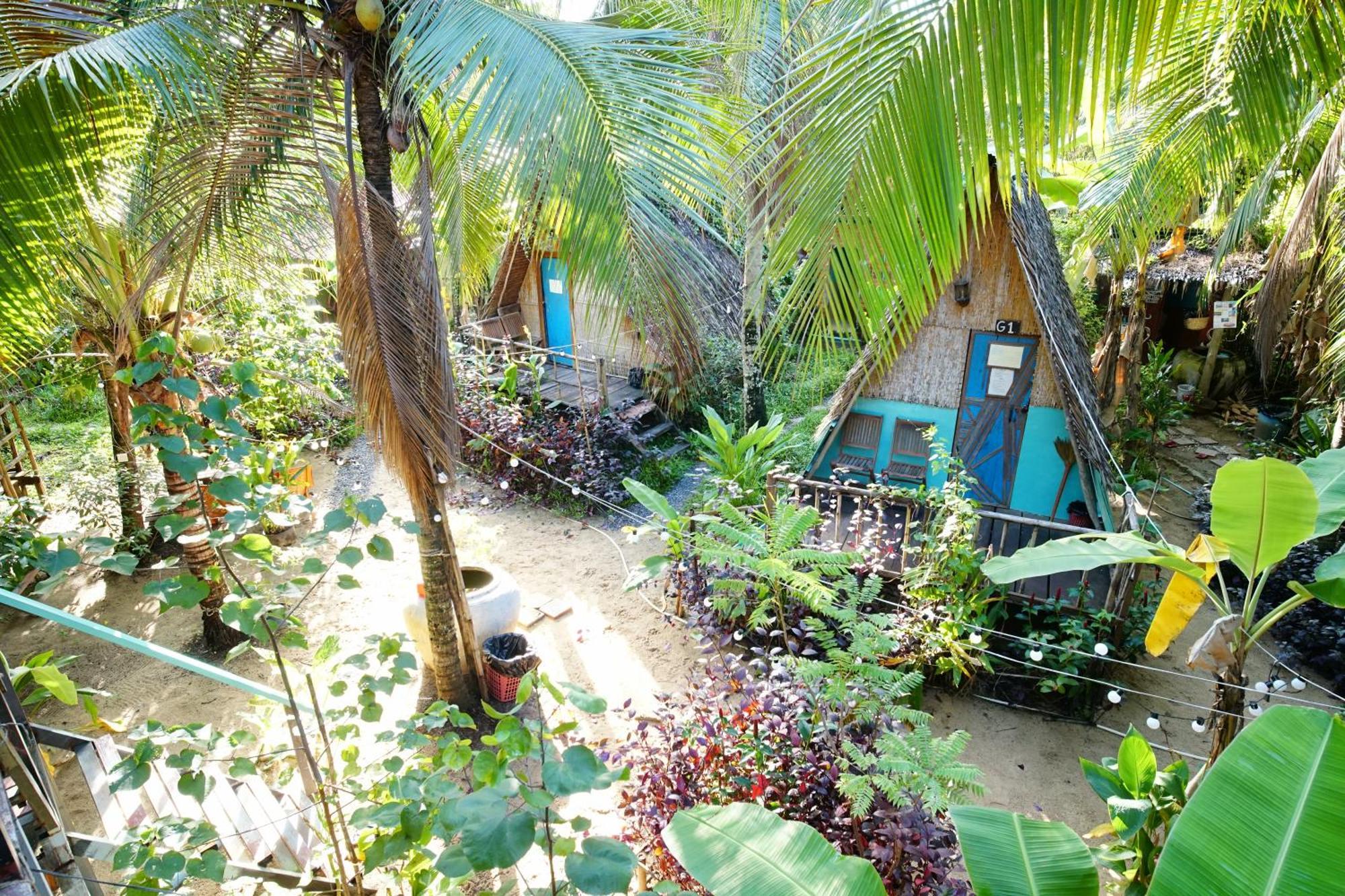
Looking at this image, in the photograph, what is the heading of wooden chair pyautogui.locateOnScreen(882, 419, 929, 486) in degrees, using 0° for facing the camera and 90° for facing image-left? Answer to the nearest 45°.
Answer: approximately 0°

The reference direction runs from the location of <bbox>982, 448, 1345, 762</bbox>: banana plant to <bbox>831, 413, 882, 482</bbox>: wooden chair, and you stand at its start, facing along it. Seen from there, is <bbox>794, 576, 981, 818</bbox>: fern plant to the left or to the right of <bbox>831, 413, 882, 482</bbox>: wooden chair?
left

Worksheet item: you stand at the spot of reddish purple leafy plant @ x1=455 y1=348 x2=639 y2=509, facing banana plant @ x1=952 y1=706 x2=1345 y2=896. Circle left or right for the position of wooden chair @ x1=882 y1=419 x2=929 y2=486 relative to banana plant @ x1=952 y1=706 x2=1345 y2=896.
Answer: left

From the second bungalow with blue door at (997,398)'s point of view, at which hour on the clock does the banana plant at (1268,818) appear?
The banana plant is roughly at 12 o'clock from the second bungalow with blue door.

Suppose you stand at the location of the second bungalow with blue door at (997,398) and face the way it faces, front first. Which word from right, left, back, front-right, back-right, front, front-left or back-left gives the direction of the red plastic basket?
front-right

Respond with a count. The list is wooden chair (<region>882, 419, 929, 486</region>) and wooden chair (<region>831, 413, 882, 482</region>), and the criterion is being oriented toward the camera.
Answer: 2

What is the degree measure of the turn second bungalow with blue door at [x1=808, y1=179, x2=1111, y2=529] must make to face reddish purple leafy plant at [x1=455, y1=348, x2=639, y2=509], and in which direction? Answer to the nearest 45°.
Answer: approximately 90° to its right

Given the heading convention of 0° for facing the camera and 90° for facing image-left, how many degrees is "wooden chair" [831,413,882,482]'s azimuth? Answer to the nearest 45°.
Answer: approximately 0°

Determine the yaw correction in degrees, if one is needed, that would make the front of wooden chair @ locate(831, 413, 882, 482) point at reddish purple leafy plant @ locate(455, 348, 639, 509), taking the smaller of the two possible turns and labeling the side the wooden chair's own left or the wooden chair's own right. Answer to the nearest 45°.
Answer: approximately 90° to the wooden chair's own right

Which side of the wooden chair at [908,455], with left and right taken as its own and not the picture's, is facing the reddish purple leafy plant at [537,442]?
right
